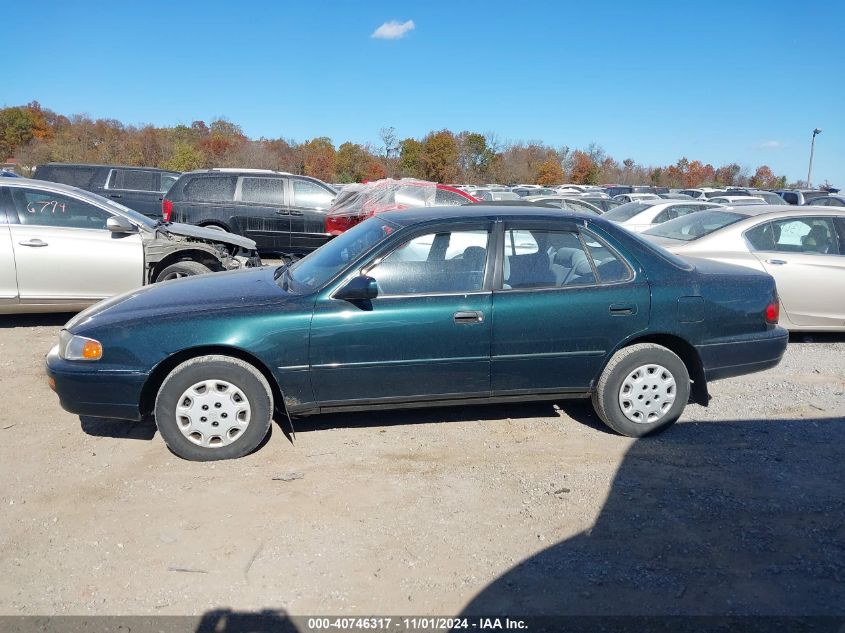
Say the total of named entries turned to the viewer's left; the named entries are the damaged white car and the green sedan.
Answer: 1

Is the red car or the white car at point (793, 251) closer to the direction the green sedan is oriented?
the red car

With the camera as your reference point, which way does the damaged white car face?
facing to the right of the viewer

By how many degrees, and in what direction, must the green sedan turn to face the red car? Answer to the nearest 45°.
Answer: approximately 90° to its right

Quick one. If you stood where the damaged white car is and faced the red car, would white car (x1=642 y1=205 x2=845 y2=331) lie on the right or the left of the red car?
right

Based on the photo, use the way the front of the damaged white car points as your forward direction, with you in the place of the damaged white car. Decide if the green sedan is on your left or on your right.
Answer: on your right

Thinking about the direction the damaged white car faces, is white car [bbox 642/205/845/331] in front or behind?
in front

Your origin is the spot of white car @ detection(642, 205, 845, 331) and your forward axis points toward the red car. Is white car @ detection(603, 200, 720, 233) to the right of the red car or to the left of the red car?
right

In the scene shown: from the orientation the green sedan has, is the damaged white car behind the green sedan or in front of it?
in front

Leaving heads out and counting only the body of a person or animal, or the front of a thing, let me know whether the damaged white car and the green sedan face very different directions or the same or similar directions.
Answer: very different directions

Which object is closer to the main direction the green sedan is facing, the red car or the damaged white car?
the damaged white car

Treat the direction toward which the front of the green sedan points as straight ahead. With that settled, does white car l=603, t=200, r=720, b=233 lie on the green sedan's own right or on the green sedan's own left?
on the green sedan's own right

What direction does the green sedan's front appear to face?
to the viewer's left
